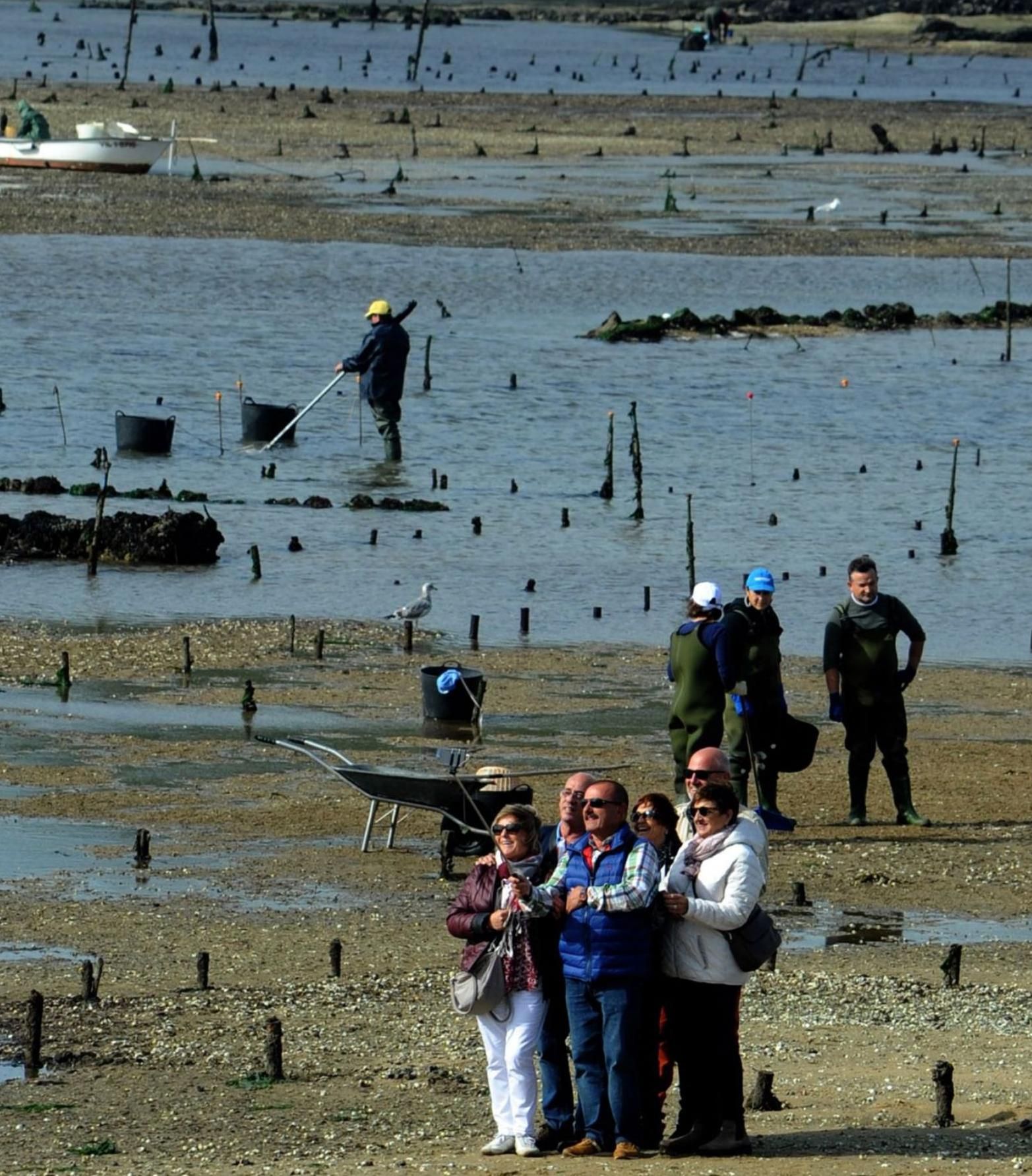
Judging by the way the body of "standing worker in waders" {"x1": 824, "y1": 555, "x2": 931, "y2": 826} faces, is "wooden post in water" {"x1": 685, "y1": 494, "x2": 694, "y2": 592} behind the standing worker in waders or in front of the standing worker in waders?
behind

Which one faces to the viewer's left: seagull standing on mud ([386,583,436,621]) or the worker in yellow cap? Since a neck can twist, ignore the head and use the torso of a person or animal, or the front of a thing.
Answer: the worker in yellow cap

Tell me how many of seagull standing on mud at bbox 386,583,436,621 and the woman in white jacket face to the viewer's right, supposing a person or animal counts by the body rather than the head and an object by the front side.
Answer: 1

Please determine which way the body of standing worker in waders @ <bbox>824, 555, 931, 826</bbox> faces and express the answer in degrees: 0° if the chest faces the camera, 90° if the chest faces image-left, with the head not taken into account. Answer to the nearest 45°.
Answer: approximately 0°

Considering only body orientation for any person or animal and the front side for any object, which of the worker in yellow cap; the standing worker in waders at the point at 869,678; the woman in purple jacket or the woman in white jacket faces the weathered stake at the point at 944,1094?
the standing worker in waders

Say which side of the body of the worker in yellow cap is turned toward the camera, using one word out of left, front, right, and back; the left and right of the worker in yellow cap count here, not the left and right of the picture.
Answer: left

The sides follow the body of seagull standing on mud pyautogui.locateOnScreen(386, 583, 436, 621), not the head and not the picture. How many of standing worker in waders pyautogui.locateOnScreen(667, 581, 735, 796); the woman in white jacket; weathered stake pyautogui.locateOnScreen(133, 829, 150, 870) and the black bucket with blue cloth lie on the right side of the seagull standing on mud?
4

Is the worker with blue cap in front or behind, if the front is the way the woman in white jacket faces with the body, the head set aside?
behind

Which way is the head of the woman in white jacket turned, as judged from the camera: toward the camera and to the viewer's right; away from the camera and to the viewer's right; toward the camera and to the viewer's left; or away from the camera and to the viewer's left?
toward the camera and to the viewer's left

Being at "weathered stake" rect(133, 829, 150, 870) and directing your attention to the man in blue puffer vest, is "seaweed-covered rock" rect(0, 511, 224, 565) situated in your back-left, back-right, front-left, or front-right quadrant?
back-left

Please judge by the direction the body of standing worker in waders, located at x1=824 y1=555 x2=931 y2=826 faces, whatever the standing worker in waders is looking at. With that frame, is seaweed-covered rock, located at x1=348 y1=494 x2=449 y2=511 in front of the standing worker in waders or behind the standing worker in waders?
behind

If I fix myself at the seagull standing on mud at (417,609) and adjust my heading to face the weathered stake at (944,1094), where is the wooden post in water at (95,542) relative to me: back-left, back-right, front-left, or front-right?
back-right

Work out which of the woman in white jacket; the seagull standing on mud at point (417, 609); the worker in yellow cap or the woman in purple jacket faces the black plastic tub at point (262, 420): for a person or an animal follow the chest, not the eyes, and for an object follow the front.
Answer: the worker in yellow cap

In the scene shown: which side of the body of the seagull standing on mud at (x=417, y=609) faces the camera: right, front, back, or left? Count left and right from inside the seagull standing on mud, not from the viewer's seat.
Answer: right

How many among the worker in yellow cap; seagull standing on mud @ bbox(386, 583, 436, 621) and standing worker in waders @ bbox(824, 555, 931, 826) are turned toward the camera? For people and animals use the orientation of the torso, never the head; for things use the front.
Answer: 1
